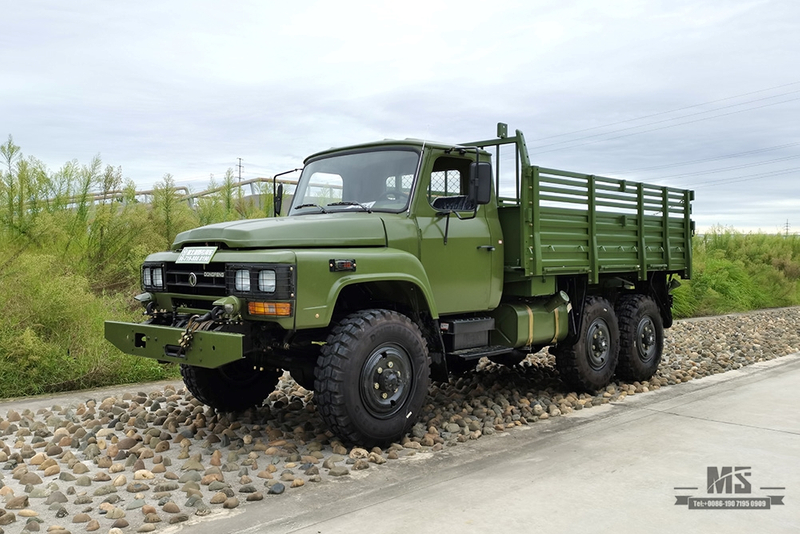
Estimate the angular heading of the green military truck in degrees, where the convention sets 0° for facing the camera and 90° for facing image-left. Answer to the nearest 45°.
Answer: approximately 45°
